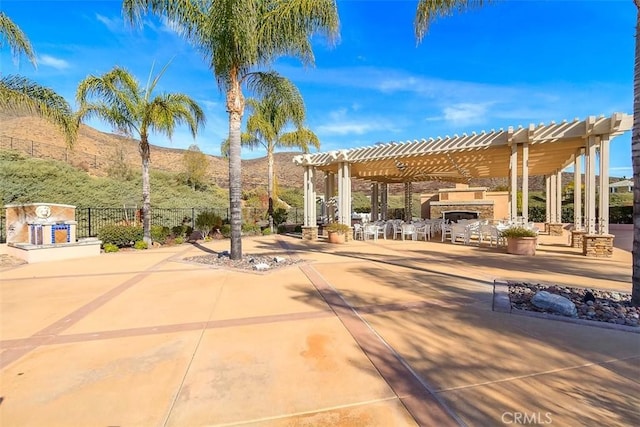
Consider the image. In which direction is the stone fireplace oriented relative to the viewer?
toward the camera

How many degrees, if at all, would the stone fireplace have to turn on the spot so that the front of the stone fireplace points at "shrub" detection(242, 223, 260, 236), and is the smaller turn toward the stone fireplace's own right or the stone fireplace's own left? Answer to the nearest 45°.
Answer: approximately 45° to the stone fireplace's own right

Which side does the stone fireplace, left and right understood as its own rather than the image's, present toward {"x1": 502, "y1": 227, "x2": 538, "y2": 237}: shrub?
front

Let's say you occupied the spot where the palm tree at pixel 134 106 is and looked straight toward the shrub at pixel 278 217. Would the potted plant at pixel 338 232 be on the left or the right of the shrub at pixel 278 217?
right

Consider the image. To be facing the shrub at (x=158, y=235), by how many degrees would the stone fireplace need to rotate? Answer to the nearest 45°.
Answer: approximately 45° to its right

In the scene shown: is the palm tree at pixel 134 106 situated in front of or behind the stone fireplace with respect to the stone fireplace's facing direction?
in front

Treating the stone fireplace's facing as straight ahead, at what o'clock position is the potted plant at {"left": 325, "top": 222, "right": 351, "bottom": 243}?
The potted plant is roughly at 1 o'clock from the stone fireplace.

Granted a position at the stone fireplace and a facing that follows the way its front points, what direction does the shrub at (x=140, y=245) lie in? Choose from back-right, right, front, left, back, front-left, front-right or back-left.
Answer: front-right

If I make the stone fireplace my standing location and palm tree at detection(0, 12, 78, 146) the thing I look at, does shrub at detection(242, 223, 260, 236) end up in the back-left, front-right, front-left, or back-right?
front-right
